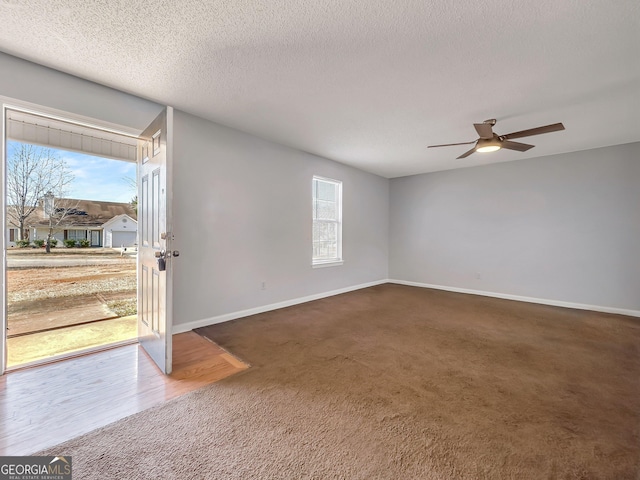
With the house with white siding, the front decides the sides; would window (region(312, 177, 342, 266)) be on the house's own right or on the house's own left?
on the house's own left

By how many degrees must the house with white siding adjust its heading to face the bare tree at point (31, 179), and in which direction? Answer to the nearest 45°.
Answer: approximately 45° to its right

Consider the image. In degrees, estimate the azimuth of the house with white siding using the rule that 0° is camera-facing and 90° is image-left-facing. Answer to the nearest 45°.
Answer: approximately 0°
